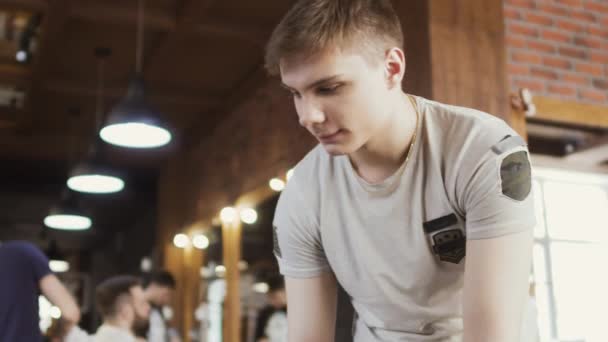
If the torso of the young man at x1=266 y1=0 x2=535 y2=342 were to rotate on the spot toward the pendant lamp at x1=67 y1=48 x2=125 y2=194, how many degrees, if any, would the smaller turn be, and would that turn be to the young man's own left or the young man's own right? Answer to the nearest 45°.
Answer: approximately 90° to the young man's own right

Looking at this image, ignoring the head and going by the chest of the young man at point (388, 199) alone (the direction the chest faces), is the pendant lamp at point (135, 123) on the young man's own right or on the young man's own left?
on the young man's own right

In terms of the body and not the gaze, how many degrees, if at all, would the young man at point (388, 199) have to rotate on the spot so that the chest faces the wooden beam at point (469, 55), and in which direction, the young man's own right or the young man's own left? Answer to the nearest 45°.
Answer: approximately 135° to the young man's own right

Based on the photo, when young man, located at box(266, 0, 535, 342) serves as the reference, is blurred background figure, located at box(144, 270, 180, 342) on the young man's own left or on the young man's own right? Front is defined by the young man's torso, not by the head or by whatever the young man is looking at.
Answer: on the young man's own right

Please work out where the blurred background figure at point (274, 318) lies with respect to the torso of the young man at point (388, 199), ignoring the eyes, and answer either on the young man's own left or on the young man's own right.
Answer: on the young man's own right

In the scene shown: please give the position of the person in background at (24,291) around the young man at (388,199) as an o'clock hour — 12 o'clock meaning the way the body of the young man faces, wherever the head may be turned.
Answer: The person in background is roughly at 3 o'clock from the young man.

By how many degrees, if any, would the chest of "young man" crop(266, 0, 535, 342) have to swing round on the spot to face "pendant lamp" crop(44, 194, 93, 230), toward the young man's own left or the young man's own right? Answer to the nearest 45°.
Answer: approximately 90° to the young man's own right

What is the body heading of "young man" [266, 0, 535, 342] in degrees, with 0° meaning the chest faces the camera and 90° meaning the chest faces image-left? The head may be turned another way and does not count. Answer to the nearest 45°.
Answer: approximately 45°

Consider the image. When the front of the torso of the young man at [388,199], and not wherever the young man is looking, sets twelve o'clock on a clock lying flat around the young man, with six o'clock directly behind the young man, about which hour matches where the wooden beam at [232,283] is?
The wooden beam is roughly at 4 o'clock from the young man.
